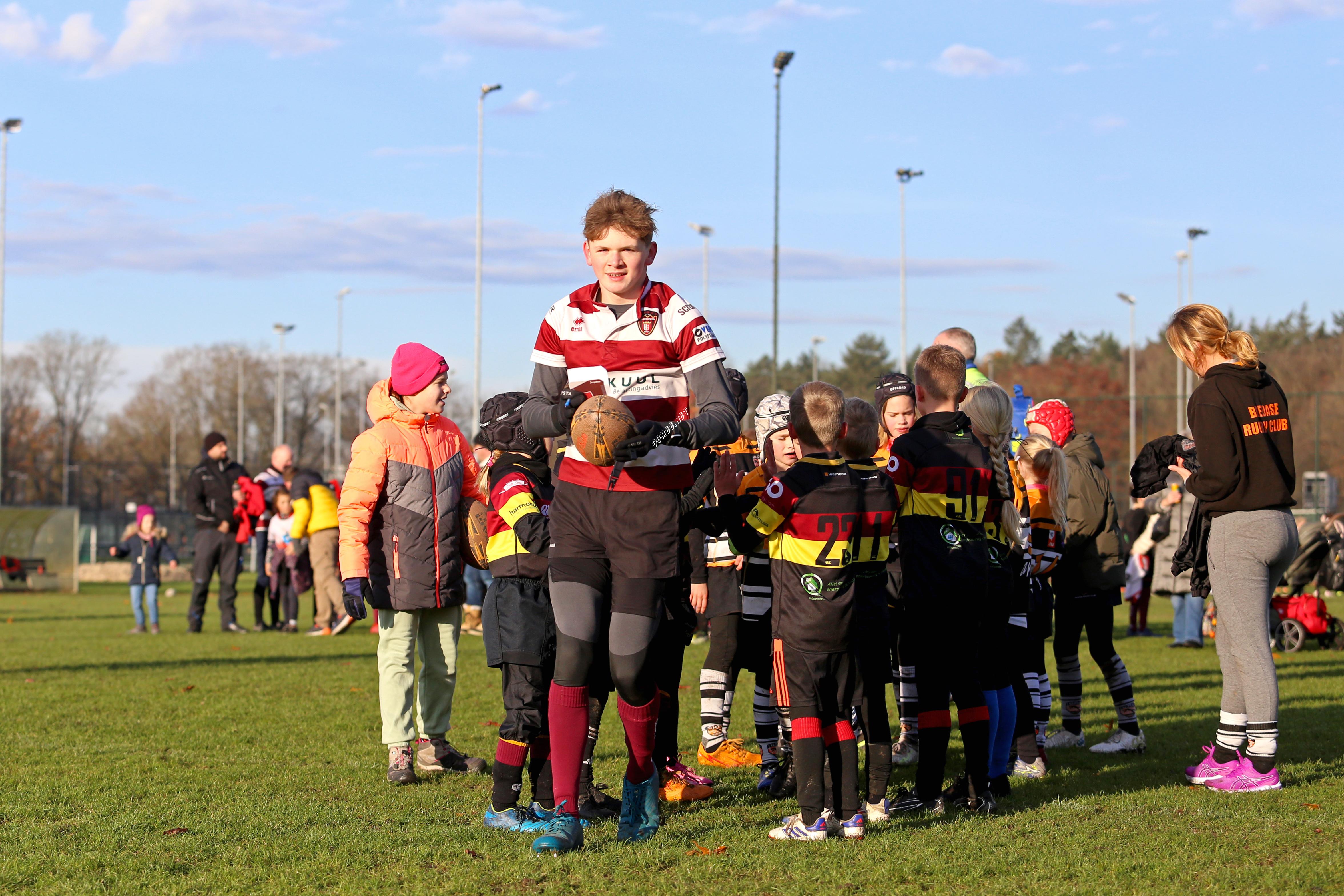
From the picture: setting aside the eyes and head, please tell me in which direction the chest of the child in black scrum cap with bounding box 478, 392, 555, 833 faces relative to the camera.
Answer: to the viewer's right

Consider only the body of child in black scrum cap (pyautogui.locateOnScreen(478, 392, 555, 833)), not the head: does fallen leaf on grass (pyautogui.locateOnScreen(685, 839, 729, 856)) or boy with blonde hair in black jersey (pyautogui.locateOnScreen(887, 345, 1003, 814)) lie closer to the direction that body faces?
the boy with blonde hair in black jersey

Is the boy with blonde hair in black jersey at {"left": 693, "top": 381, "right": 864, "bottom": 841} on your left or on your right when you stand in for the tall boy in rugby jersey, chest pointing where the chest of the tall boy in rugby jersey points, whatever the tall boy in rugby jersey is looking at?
on your left

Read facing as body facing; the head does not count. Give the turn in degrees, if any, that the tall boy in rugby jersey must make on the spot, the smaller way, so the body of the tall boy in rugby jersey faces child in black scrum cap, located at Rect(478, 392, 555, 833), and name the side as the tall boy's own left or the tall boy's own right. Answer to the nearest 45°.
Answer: approximately 135° to the tall boy's own right

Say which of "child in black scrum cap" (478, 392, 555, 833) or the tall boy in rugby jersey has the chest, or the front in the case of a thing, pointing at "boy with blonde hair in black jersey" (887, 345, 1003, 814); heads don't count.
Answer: the child in black scrum cap

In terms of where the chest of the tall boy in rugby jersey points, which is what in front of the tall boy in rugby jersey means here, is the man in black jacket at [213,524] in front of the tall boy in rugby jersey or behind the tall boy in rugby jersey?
behind

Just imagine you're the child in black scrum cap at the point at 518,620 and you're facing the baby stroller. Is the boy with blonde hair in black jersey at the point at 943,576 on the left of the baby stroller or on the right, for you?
right

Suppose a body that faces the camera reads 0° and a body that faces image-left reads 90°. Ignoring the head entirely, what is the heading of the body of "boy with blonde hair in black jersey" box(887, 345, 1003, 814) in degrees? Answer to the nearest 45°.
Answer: approximately 135°

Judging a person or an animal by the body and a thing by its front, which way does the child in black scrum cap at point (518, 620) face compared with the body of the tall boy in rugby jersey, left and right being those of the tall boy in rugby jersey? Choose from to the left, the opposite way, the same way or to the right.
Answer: to the left

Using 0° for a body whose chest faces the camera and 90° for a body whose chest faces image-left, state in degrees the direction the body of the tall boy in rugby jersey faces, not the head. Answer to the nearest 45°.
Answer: approximately 0°

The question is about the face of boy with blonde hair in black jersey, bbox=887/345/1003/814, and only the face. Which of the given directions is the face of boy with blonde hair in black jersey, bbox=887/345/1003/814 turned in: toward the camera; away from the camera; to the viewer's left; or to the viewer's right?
away from the camera
